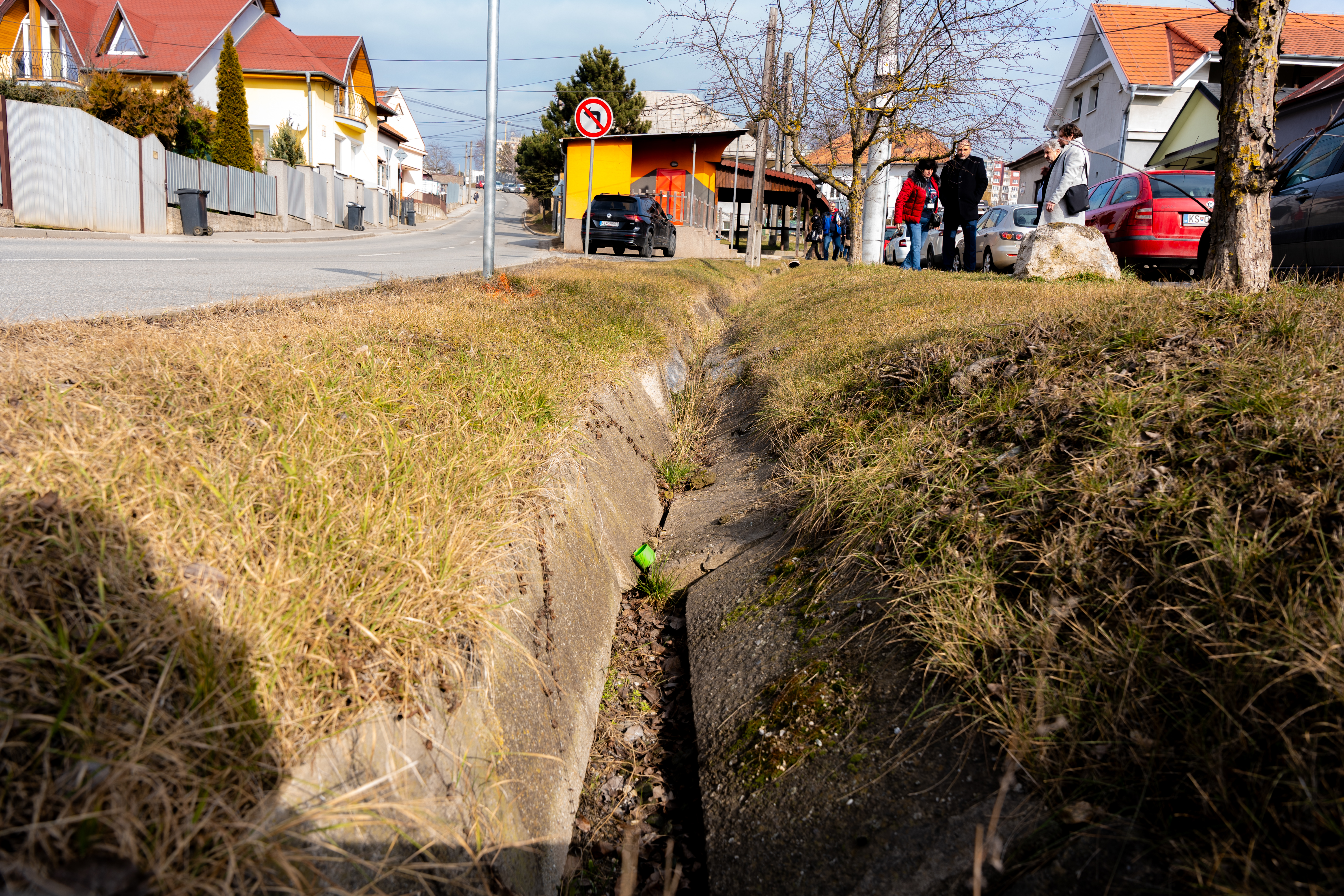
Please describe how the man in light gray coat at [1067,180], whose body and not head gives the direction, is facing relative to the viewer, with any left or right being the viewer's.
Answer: facing to the left of the viewer

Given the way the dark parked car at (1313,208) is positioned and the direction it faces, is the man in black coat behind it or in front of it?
in front

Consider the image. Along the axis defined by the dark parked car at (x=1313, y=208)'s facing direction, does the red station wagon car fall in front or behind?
in front

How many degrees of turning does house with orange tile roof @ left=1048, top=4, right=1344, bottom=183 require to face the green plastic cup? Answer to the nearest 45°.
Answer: approximately 45° to its left

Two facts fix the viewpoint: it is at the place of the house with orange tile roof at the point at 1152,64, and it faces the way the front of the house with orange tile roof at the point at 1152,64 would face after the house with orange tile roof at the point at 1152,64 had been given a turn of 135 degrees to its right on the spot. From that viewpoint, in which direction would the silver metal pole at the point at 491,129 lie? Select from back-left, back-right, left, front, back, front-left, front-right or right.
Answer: back

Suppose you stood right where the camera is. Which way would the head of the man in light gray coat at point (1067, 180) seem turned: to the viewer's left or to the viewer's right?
to the viewer's left

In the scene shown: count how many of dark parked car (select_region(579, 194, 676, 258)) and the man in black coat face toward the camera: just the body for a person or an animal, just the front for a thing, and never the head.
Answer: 1

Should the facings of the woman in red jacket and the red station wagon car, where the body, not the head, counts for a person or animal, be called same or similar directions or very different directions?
very different directions

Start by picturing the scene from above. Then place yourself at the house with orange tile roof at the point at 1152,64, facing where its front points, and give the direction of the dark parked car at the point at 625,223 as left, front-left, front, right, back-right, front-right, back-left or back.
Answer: front

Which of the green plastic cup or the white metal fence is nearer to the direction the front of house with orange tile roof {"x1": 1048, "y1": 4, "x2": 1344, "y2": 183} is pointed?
the white metal fence

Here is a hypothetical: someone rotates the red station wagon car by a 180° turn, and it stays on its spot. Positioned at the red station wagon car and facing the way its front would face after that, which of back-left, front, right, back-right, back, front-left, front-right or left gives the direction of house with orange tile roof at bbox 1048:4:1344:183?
back-left

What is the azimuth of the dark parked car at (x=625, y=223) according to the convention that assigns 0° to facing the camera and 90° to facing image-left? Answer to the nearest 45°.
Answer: approximately 225°

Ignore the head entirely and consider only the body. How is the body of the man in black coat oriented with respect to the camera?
toward the camera

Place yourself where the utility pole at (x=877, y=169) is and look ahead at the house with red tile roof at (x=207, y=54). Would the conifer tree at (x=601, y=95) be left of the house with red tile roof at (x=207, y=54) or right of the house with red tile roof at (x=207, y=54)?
right
